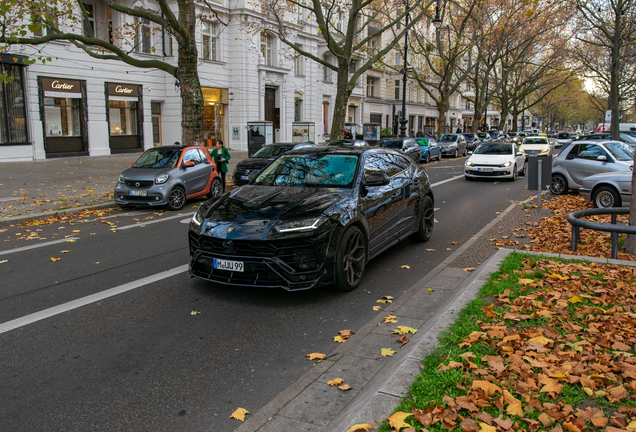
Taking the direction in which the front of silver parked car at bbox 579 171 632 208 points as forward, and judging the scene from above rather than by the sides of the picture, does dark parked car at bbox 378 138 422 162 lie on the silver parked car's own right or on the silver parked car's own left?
on the silver parked car's own right

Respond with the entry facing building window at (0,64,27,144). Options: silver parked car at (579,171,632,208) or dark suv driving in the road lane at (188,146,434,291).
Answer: the silver parked car

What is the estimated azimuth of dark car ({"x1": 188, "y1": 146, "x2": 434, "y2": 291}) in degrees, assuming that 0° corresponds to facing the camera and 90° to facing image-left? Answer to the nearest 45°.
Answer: approximately 45°

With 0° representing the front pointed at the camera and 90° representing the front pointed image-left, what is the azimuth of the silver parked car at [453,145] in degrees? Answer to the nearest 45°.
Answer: approximately 45°

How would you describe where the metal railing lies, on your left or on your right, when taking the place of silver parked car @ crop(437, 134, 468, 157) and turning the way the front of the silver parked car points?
on your left

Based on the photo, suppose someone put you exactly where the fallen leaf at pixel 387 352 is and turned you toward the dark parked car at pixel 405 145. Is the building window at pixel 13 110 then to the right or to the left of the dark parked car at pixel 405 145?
left

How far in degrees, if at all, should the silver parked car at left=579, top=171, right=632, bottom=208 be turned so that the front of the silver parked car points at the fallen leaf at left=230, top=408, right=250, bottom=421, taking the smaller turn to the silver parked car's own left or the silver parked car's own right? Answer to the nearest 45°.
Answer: approximately 90° to the silver parked car's own left

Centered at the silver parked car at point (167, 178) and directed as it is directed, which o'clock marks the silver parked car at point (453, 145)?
the silver parked car at point (453, 145) is roughly at 6 o'clock from the silver parked car at point (167, 178).

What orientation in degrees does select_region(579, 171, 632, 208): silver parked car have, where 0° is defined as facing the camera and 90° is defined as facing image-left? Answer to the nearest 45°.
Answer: approximately 90°

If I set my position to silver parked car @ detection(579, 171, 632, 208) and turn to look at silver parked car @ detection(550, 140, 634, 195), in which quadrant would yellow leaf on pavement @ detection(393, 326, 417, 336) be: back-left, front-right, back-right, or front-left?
back-left
